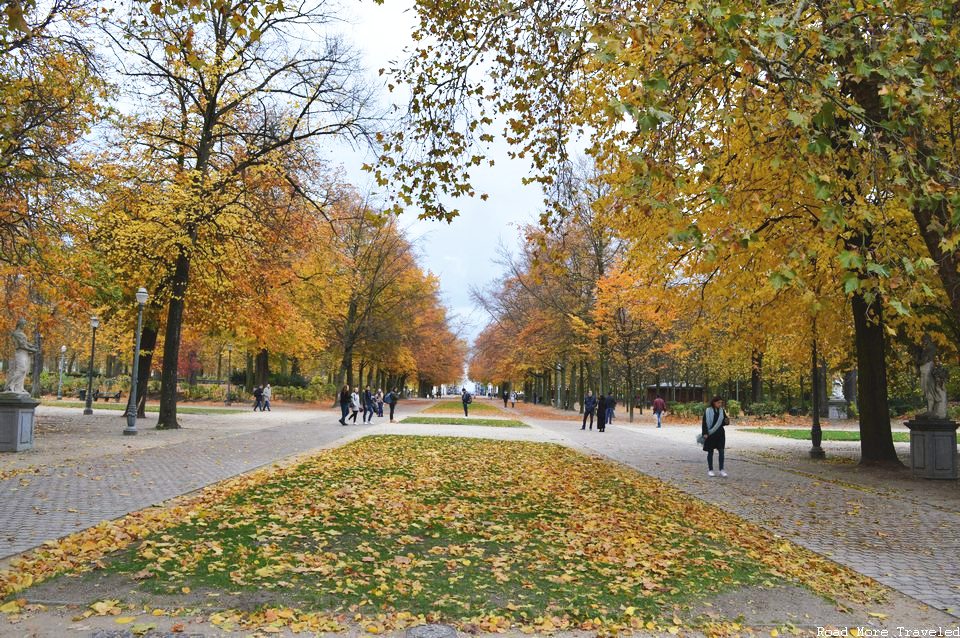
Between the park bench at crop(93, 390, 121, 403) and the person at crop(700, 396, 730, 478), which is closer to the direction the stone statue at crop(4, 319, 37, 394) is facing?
the person

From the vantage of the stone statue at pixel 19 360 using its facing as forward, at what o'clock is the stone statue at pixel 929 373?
the stone statue at pixel 929 373 is roughly at 1 o'clock from the stone statue at pixel 19 360.

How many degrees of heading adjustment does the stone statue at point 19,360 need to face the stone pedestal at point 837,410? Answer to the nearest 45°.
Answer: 0° — it already faces it

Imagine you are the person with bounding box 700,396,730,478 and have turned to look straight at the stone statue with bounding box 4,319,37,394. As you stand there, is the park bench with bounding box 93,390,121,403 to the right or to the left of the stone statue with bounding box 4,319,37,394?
right

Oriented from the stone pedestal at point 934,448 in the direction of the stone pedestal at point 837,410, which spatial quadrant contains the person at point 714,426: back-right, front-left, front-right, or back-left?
back-left

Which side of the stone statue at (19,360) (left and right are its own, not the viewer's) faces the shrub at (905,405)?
front

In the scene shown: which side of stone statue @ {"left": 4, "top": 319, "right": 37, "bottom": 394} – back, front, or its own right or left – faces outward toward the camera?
right

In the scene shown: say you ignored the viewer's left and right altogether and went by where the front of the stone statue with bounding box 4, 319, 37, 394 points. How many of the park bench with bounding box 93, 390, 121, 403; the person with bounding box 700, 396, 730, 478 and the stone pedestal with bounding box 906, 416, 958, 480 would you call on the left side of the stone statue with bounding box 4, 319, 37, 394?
1

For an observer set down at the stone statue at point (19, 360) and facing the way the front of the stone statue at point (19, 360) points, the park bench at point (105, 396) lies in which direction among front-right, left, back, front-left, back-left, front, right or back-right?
left

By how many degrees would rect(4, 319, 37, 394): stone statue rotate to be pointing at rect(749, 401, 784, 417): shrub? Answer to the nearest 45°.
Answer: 0° — it already faces it

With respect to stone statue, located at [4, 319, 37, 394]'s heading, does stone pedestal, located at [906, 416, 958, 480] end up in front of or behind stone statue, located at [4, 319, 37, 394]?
in front
